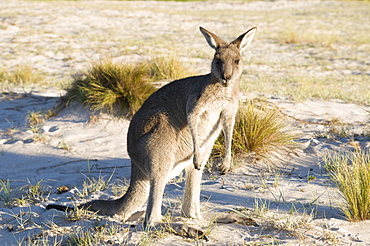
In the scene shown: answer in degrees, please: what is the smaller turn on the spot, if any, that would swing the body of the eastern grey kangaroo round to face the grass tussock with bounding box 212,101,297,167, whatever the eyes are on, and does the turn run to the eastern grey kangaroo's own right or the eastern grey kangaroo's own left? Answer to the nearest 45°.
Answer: approximately 90° to the eastern grey kangaroo's own left

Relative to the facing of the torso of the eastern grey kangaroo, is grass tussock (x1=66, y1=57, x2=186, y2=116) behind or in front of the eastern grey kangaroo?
behind

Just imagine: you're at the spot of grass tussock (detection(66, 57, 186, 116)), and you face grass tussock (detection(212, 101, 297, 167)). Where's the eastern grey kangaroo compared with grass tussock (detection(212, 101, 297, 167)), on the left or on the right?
right

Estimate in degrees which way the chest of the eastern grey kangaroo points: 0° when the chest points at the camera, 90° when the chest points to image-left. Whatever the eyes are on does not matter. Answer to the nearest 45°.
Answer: approximately 315°

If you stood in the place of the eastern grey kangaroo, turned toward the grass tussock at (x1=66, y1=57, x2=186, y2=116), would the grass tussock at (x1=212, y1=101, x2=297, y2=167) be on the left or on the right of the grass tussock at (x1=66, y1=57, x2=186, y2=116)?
right
